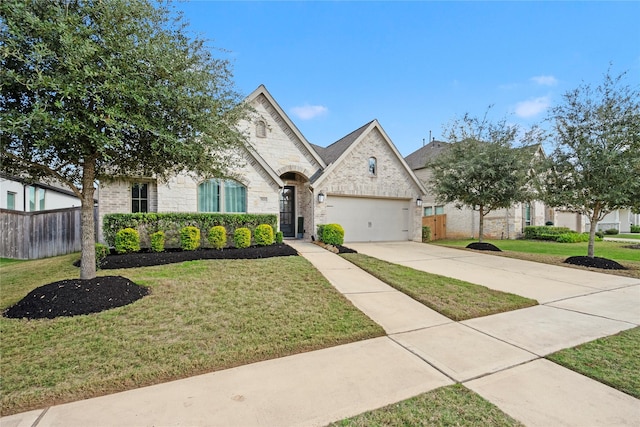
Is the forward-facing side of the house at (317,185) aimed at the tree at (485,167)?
no

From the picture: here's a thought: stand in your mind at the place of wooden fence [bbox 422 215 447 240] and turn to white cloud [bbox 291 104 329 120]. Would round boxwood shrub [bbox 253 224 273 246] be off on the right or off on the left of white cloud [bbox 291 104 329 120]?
left

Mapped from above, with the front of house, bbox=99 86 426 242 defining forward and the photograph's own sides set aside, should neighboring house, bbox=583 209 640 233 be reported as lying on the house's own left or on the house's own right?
on the house's own left

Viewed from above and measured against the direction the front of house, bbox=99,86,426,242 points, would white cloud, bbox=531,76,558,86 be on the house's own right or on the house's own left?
on the house's own left

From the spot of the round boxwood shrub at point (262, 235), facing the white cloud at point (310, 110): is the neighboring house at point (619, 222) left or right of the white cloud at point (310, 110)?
right

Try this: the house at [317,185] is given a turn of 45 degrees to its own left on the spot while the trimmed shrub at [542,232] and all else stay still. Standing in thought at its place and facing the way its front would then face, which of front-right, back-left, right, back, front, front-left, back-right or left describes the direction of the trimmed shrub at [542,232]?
front-left

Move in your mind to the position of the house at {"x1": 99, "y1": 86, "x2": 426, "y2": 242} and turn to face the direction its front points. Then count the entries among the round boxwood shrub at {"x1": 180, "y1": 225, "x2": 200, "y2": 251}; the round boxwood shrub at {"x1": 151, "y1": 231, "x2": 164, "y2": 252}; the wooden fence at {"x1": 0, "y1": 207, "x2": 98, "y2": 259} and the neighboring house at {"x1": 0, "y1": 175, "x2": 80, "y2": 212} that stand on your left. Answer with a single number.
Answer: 0

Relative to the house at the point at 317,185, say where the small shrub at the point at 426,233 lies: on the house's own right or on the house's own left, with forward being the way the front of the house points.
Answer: on the house's own left

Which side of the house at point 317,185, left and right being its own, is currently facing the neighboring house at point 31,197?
right

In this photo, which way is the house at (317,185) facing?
toward the camera

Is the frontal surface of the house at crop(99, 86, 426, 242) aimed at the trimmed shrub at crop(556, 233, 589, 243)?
no

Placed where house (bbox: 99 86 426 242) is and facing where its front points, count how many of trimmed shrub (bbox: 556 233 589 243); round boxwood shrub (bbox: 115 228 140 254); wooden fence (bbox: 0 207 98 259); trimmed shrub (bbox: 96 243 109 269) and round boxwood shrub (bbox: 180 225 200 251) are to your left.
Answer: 1

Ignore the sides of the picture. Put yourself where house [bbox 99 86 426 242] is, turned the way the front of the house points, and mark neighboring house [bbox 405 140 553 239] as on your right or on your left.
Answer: on your left
